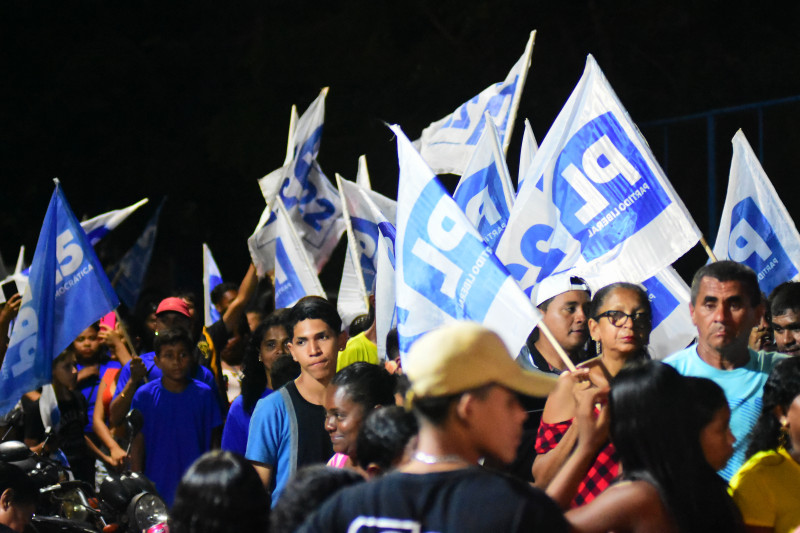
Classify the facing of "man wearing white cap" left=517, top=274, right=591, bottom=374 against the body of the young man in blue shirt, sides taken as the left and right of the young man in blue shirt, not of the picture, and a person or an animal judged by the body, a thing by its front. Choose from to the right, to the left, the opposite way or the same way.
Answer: the same way

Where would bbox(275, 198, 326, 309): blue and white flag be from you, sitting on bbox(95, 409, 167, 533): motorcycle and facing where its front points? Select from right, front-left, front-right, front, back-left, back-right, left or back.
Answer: left

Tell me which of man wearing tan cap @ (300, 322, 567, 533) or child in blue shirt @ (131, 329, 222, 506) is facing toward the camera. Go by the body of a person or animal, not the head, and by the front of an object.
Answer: the child in blue shirt

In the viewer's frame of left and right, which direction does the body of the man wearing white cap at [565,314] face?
facing the viewer and to the right of the viewer

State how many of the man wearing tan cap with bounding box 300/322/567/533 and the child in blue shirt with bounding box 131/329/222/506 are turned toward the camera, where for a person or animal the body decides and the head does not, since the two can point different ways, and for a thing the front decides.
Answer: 1

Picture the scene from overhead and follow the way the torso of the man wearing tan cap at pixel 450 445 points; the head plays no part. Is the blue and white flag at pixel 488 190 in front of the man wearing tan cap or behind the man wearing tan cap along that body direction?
in front

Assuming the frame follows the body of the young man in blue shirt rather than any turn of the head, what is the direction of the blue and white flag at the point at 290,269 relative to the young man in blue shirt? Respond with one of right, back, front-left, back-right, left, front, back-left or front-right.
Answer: back-left

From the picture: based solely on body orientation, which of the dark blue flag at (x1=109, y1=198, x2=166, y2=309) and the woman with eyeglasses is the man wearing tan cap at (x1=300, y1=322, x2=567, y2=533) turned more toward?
the woman with eyeglasses

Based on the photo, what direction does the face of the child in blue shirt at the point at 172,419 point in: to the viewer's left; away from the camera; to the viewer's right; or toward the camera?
toward the camera

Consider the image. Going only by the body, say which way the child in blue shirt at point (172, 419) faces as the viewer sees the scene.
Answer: toward the camera

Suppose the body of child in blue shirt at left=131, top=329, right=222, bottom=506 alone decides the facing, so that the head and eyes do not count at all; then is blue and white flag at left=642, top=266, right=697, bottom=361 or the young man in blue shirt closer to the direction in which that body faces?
the young man in blue shirt

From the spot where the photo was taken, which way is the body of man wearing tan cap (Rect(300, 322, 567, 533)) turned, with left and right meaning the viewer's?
facing away from the viewer and to the right of the viewer

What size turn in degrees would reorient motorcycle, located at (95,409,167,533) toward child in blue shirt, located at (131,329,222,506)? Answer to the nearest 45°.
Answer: approximately 135° to its left
